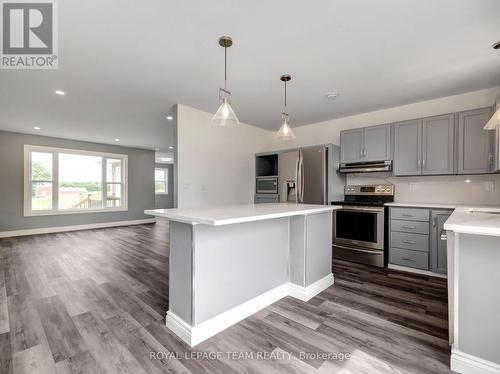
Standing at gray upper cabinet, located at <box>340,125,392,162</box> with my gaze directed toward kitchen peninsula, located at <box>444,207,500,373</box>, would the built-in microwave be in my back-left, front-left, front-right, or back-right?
back-right

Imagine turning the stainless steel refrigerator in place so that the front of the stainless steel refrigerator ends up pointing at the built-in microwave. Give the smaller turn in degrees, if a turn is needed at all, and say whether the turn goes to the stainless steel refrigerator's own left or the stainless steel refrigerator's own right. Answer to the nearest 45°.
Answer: approximately 90° to the stainless steel refrigerator's own right

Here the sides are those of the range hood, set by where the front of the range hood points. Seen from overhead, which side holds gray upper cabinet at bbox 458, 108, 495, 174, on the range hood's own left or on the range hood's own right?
on the range hood's own left

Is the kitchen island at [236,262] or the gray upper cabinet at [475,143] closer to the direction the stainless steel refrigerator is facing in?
the kitchen island

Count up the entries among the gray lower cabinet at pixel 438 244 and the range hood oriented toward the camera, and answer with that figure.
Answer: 2

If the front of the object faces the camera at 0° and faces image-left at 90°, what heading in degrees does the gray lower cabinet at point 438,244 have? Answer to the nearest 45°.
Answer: approximately 0°

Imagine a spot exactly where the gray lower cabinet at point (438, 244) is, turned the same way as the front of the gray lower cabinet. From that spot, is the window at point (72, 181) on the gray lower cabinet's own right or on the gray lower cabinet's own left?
on the gray lower cabinet's own right

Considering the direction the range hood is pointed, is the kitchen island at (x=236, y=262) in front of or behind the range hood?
in front

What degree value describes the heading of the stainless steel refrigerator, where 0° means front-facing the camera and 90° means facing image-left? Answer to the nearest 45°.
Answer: approximately 45°

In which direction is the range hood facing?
toward the camera

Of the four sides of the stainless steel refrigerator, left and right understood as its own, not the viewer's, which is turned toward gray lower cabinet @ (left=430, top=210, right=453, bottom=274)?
left

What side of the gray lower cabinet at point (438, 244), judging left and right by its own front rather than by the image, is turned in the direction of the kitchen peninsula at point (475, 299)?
front
